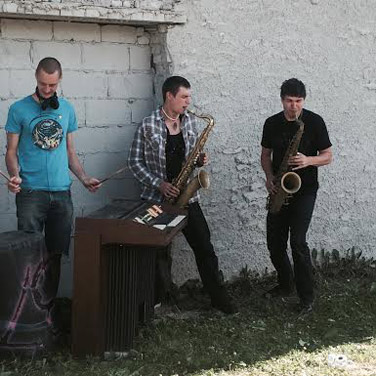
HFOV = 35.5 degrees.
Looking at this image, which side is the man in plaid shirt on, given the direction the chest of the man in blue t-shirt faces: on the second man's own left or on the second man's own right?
on the second man's own left

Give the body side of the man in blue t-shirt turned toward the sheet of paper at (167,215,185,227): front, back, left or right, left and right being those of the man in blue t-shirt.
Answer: left

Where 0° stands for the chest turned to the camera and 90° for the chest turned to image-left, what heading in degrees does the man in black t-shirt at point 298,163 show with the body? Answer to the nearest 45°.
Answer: approximately 0°

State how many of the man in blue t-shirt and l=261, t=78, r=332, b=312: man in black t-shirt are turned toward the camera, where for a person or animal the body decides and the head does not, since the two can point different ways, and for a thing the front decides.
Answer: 2

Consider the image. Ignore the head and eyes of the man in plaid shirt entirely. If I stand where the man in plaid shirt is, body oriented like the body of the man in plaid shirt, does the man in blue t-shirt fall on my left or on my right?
on my right

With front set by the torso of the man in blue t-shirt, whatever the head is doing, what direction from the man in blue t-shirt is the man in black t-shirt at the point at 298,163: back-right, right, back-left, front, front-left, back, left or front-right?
left

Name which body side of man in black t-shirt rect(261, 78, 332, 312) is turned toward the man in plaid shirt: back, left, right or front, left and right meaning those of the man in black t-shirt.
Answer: right
